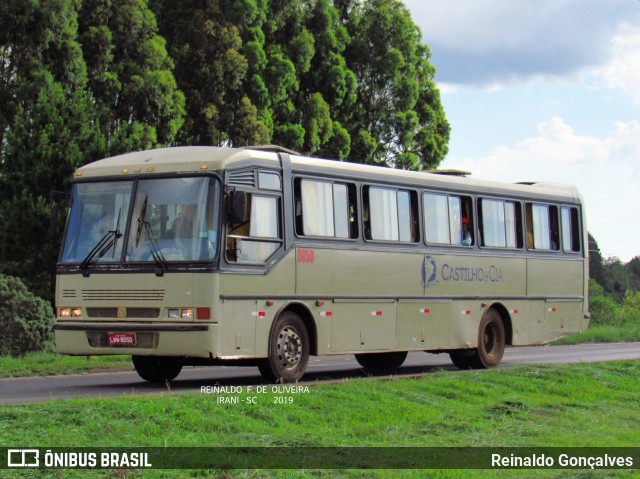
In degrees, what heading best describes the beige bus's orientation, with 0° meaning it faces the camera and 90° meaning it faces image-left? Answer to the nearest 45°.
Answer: approximately 45°

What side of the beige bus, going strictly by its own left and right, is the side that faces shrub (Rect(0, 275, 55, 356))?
right

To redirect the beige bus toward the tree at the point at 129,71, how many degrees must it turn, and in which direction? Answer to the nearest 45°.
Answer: approximately 135° to its right

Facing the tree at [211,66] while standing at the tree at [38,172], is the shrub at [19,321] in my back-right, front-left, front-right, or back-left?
back-right

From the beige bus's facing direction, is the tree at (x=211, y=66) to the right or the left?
on its right

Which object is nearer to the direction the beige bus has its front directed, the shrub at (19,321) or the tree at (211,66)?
the shrub

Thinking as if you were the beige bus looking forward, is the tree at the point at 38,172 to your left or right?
on your right
